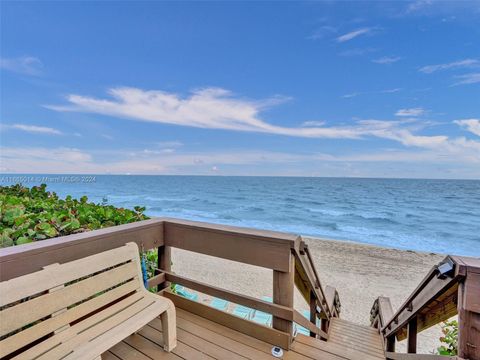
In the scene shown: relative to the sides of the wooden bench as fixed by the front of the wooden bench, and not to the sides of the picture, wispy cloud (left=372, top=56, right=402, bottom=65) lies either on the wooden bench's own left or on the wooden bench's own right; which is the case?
on the wooden bench's own left

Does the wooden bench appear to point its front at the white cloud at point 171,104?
no

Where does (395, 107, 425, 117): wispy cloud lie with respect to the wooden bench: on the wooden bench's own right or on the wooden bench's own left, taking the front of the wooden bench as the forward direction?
on the wooden bench's own left

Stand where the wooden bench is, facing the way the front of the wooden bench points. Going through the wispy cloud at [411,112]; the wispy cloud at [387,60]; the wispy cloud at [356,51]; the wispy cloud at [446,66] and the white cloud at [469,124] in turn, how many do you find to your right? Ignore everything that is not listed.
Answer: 0

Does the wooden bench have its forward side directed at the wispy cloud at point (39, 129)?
no

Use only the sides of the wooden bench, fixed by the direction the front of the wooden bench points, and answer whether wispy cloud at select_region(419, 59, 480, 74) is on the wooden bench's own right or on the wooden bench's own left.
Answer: on the wooden bench's own left

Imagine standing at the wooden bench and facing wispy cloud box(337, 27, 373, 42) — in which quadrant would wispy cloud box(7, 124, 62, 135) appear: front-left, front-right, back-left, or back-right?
front-left

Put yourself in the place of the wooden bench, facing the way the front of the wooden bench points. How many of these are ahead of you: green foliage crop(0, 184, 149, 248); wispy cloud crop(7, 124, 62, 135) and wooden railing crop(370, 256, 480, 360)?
1

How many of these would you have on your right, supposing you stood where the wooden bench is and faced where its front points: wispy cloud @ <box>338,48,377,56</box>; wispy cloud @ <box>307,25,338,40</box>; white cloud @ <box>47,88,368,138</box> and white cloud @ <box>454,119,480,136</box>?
0

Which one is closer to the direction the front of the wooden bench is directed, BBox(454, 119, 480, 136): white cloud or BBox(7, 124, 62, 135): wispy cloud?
the white cloud

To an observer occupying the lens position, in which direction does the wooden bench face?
facing the viewer and to the right of the viewer

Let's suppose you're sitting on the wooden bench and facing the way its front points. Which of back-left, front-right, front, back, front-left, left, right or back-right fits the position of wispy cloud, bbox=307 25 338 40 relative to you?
left
